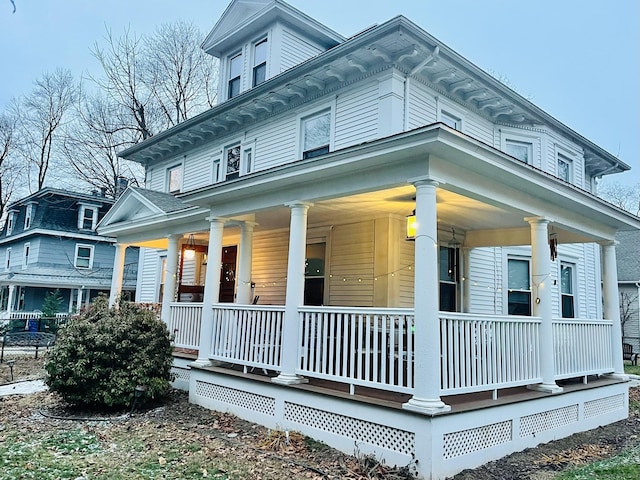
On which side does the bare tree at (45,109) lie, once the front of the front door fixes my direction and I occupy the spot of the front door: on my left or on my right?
on my right

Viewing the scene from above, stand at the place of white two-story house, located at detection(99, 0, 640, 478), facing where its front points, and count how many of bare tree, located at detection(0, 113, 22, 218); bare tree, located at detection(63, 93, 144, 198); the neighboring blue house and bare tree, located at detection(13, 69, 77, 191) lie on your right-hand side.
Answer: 4

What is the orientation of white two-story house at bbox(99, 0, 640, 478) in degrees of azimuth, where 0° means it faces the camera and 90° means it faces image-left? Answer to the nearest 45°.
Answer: approximately 45°

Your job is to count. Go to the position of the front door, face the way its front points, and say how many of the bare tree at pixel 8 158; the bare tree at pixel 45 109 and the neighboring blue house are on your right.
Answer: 3

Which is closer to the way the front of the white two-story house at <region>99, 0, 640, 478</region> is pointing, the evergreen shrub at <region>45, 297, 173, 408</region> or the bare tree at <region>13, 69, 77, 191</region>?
the evergreen shrub

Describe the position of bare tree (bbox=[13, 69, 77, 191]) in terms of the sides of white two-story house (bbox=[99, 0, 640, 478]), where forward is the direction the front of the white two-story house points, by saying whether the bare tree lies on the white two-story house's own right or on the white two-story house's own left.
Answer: on the white two-story house's own right

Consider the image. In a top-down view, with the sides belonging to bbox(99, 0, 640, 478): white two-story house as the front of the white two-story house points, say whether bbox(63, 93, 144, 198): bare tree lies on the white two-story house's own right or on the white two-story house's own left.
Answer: on the white two-story house's own right

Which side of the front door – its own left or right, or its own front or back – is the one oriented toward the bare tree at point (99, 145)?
right

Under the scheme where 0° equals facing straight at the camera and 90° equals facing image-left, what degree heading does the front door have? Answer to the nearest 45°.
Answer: approximately 45°

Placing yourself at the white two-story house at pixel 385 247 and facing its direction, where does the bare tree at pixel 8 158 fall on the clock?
The bare tree is roughly at 3 o'clock from the white two-story house.

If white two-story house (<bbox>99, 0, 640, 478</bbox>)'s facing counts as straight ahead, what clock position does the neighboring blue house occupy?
The neighboring blue house is roughly at 3 o'clock from the white two-story house.
